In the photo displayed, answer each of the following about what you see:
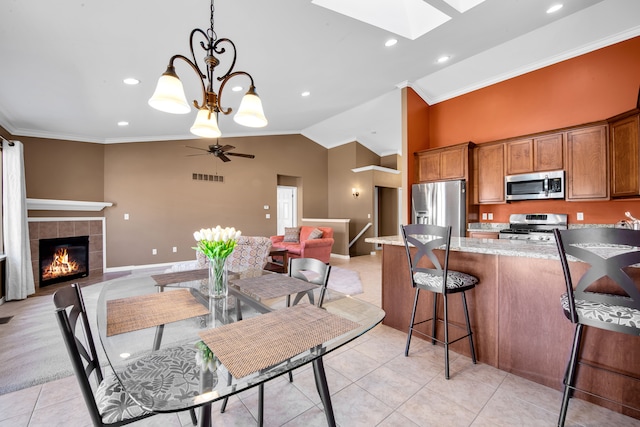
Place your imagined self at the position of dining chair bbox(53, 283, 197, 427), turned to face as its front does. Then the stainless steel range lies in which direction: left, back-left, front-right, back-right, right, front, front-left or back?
front

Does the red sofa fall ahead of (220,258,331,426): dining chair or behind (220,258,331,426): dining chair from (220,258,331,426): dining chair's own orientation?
behind

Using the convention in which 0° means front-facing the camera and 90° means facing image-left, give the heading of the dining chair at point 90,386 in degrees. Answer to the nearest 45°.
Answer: approximately 270°

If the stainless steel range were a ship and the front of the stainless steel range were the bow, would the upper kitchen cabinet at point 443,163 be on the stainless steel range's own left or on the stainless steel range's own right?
on the stainless steel range's own right

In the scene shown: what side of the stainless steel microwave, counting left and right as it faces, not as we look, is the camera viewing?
front

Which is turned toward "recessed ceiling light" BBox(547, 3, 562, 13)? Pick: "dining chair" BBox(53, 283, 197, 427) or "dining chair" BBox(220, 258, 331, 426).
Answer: "dining chair" BBox(53, 283, 197, 427)

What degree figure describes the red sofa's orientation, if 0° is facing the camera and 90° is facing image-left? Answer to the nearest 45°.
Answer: approximately 45°

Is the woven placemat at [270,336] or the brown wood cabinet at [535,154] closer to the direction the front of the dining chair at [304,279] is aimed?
the woven placemat

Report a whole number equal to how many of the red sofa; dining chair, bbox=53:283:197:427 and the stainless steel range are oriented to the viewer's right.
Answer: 1

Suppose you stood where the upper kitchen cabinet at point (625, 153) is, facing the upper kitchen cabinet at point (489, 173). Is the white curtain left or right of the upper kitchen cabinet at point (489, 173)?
left

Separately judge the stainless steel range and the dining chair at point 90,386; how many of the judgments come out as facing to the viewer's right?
1

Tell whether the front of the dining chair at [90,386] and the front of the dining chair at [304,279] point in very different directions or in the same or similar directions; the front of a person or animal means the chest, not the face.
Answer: very different directions

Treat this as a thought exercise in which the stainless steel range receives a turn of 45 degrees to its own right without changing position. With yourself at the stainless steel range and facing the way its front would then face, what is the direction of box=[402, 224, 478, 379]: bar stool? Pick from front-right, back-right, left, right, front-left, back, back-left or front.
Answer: front-left
